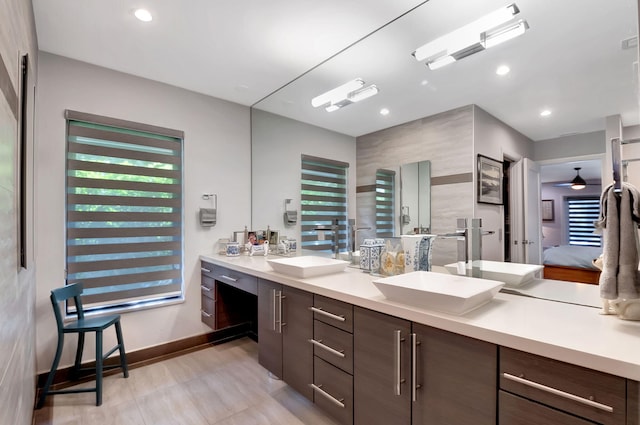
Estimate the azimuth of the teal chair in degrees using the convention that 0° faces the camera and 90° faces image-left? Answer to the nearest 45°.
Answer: approximately 315°

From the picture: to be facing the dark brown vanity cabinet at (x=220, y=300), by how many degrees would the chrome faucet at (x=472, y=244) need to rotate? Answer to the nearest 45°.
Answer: approximately 45° to its right

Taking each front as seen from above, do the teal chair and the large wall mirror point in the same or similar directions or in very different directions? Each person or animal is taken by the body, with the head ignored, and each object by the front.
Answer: very different directions

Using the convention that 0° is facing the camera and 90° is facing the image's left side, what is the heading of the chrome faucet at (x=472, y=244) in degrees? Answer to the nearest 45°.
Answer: approximately 45°

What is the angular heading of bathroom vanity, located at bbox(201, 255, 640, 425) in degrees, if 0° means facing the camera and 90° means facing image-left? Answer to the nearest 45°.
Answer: approximately 45°

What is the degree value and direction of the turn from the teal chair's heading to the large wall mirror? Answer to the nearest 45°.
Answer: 0° — it already faces it

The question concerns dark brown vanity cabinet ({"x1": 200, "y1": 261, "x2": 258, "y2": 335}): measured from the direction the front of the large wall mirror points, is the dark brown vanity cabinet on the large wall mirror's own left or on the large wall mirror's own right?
on the large wall mirror's own right

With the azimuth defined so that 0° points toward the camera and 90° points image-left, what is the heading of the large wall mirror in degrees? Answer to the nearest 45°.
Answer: approximately 45°
